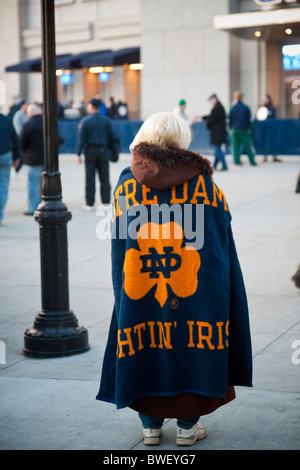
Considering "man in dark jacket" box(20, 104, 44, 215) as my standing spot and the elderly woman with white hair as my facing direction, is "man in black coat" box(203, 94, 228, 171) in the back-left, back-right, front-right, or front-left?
back-left

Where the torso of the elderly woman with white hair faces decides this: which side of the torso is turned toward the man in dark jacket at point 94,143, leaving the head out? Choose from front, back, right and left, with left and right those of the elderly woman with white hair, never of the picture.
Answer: front

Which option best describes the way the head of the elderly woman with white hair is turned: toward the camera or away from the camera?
away from the camera

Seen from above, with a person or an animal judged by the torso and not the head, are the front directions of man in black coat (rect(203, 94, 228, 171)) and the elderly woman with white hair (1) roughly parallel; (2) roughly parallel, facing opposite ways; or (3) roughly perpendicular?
roughly perpendicular

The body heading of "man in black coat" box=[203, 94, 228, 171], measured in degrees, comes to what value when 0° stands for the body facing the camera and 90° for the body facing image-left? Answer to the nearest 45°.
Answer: approximately 90°

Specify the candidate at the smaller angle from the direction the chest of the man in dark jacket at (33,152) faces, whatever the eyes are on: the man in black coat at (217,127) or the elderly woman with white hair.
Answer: the man in black coat

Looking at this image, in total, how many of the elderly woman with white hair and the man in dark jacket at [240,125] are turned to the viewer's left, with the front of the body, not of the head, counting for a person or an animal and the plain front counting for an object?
0

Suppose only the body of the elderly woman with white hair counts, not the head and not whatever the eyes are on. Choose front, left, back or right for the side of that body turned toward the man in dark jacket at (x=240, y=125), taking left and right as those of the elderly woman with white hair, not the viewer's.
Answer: front

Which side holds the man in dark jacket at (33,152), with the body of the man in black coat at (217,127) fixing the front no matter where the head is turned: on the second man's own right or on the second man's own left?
on the second man's own left

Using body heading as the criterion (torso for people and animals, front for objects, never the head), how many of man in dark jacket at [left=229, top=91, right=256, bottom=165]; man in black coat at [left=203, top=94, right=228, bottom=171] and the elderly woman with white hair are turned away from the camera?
2

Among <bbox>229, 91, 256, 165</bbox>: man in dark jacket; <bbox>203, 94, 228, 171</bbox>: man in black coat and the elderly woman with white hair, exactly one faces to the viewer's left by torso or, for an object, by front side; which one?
the man in black coat

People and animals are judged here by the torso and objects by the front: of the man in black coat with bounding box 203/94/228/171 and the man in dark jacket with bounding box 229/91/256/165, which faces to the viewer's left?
the man in black coat

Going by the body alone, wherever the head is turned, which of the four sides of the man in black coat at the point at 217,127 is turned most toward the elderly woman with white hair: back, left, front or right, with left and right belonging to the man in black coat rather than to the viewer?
left

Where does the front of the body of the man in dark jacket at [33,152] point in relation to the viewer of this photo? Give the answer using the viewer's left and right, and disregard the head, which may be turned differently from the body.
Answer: facing away from the viewer and to the left of the viewer

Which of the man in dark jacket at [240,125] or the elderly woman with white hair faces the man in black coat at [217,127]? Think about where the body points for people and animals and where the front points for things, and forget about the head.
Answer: the elderly woman with white hair
